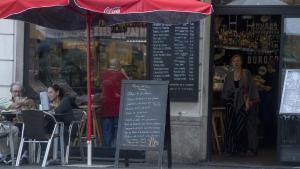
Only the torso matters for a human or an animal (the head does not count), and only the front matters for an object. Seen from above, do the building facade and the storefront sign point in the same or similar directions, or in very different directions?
same or similar directions

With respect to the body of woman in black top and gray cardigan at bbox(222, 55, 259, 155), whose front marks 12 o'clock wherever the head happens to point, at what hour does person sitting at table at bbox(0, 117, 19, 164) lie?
The person sitting at table is roughly at 2 o'clock from the woman in black top and gray cardigan.

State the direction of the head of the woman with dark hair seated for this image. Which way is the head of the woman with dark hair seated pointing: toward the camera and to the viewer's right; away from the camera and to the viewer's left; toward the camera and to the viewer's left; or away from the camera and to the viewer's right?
toward the camera and to the viewer's left

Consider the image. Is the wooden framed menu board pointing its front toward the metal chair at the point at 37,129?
no

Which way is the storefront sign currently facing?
toward the camera

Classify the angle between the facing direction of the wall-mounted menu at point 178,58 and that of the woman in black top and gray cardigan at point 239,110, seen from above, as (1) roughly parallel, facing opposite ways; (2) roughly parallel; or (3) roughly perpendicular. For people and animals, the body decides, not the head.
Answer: roughly parallel

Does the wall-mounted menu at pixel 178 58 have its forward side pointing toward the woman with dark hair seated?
no

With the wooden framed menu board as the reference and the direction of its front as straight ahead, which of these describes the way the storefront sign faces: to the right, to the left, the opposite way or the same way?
the same way

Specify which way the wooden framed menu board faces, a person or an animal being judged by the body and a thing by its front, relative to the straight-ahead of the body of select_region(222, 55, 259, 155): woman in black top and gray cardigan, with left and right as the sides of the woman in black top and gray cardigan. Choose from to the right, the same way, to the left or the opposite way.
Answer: the same way

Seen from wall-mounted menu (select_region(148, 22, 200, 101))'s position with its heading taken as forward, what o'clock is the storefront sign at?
The storefront sign is roughly at 9 o'clock from the wall-mounted menu.

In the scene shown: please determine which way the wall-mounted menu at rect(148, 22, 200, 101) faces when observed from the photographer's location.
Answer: facing the viewer
